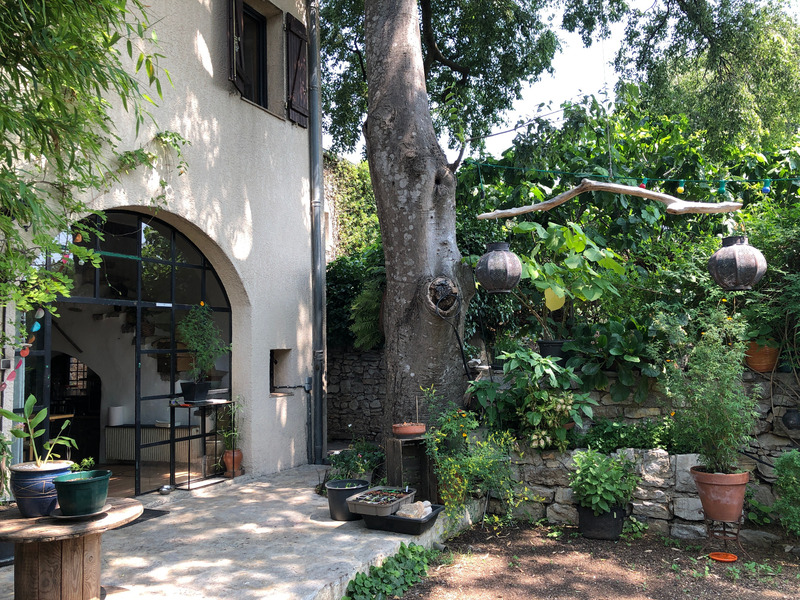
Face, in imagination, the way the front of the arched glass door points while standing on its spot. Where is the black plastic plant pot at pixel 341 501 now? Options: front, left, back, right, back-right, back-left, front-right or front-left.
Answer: front

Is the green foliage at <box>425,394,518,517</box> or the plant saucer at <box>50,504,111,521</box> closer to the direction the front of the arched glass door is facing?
the green foliage

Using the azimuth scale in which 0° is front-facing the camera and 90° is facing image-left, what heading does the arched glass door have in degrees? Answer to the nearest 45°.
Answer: approximately 315°

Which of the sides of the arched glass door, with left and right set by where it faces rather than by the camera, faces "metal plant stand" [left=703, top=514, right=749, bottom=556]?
front

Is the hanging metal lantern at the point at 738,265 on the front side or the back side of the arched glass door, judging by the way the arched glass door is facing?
on the front side

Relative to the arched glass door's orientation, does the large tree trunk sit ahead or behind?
ahead

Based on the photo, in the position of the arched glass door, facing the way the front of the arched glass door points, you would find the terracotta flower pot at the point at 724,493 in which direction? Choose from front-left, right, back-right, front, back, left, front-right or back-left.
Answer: front

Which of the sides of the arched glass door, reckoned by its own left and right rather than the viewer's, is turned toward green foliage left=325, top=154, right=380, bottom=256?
left

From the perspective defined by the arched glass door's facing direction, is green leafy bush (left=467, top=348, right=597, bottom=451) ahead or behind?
ahead

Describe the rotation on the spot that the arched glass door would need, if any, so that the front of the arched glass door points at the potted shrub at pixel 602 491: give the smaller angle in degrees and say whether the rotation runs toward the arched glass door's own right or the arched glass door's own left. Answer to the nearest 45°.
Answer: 0° — it already faces it

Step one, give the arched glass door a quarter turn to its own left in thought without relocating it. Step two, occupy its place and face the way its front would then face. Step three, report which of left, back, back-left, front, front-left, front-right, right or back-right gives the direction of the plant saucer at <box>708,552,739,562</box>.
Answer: right

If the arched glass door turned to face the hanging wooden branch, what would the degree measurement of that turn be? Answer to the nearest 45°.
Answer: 0° — it already faces it

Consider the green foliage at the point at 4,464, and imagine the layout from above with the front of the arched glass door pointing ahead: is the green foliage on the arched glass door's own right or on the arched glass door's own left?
on the arched glass door's own right

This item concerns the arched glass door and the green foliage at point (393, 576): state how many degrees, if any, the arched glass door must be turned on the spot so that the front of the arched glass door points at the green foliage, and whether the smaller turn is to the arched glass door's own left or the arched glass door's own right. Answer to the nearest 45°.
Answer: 0° — it already faces it

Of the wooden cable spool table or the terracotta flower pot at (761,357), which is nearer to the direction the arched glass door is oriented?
the terracotta flower pot

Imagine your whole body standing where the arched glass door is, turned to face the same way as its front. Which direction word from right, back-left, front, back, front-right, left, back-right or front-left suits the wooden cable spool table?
front-right

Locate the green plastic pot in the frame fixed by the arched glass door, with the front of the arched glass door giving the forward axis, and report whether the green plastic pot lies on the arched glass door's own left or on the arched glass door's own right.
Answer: on the arched glass door's own right
